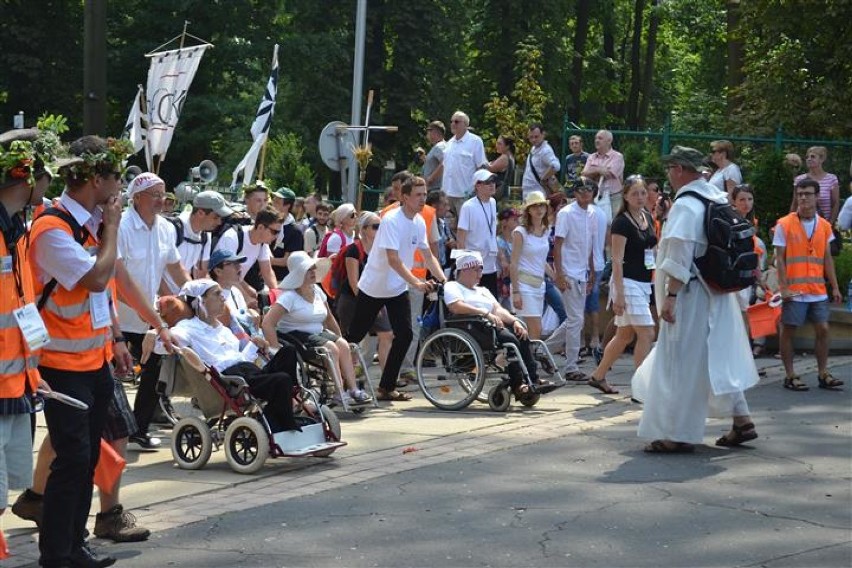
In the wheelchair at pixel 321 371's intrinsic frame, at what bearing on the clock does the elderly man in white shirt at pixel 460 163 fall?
The elderly man in white shirt is roughly at 8 o'clock from the wheelchair.

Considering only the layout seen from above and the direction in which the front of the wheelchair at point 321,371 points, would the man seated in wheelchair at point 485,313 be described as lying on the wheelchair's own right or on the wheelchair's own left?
on the wheelchair's own left

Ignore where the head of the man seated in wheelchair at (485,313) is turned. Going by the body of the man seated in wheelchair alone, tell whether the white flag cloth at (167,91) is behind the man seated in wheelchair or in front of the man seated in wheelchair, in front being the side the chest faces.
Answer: behind

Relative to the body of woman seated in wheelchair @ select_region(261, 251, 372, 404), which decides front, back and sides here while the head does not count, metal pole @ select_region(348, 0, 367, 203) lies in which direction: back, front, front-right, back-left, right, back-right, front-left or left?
back-left

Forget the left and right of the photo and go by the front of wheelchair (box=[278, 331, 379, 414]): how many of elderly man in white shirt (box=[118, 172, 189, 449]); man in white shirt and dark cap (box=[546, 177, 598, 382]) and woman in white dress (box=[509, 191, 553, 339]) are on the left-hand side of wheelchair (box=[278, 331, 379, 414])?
2
